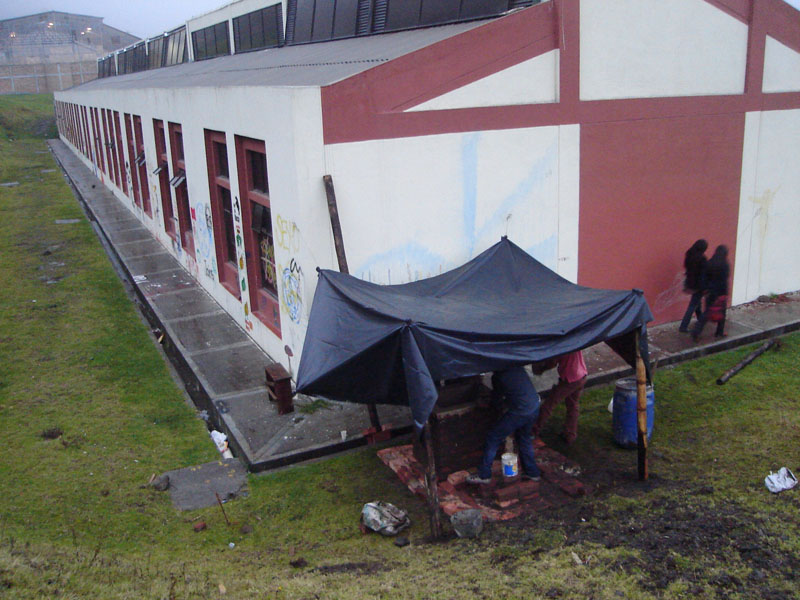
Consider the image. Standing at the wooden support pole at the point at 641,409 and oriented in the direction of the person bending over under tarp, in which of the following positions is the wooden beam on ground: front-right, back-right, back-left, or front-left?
back-right

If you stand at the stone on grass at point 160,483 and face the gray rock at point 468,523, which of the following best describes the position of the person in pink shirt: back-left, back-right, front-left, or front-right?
front-left

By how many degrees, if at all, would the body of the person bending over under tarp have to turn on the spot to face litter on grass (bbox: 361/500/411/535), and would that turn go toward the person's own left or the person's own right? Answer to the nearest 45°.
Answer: approximately 45° to the person's own left

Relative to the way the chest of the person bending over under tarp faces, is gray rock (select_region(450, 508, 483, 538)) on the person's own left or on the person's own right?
on the person's own left

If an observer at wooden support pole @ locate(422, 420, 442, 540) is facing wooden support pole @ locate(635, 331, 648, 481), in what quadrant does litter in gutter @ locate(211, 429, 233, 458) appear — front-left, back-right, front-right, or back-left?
back-left

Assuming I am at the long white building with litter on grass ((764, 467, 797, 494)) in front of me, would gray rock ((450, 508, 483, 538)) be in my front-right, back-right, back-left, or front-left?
front-right

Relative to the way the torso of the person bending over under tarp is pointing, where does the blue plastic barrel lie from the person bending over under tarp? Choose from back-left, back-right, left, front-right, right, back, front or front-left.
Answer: back-right

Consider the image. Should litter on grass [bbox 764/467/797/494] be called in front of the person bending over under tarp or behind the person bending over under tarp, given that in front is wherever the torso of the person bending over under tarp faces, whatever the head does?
behind
